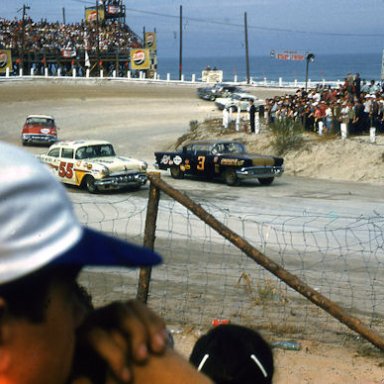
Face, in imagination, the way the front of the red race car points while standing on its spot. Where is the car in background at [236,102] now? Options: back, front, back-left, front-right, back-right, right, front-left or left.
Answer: back-left

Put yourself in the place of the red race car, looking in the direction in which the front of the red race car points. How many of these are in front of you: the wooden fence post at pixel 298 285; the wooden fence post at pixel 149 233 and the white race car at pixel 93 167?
3

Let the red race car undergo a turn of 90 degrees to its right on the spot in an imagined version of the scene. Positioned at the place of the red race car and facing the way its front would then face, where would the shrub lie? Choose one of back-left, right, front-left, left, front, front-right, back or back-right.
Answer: back-left

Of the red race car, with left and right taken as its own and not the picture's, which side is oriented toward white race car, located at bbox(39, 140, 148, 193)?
front

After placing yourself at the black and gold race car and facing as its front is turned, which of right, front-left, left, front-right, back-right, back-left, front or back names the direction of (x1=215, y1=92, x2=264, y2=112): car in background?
back-left

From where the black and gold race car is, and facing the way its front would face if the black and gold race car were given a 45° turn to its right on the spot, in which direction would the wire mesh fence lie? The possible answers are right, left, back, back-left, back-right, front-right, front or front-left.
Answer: front

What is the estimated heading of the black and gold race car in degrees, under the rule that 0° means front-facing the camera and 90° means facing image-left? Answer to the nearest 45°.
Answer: approximately 315°

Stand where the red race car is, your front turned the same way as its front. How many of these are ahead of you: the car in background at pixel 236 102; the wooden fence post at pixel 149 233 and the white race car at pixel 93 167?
2

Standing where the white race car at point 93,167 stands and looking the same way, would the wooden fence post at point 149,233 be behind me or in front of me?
in front

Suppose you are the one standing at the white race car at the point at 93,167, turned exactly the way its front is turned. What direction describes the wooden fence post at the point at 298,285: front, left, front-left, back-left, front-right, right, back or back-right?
front-right

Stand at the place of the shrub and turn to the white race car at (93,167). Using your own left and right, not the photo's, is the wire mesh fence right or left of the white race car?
left

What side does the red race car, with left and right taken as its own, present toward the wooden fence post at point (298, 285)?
front

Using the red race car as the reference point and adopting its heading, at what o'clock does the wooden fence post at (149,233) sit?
The wooden fence post is roughly at 12 o'clock from the red race car.

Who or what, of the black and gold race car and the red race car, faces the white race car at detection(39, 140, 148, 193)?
the red race car

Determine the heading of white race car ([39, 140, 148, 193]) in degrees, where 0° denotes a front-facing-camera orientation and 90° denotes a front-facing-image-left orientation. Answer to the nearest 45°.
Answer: approximately 315°

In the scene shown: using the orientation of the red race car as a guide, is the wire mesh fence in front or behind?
in front

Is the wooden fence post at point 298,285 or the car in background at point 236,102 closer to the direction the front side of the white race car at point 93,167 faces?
the wooden fence post
